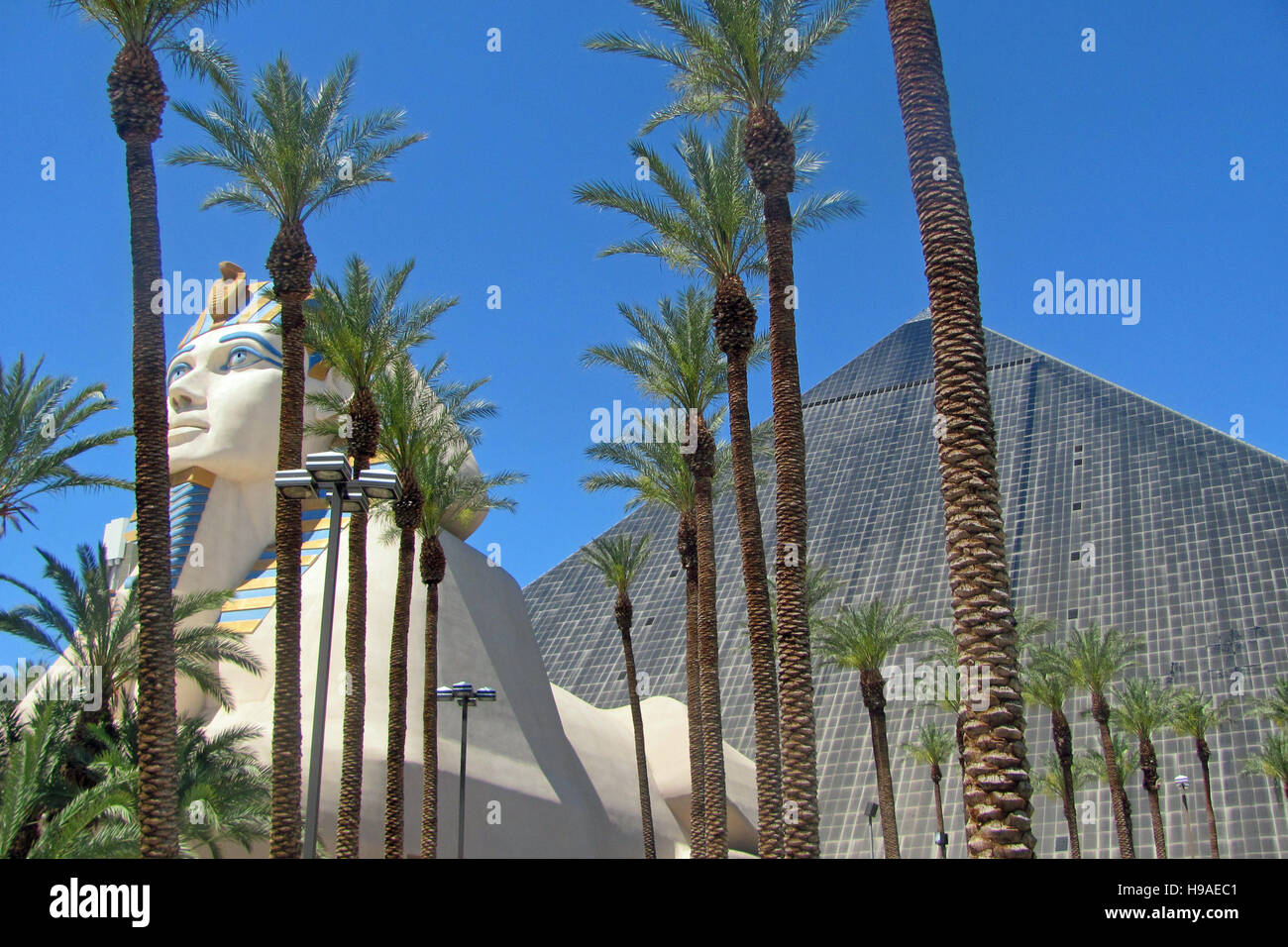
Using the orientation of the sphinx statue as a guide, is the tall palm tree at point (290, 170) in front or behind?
in front

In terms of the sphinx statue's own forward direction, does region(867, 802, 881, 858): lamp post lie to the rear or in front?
to the rear

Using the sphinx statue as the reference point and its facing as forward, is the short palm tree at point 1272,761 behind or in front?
behind

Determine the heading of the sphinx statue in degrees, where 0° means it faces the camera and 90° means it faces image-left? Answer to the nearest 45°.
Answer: approximately 45°

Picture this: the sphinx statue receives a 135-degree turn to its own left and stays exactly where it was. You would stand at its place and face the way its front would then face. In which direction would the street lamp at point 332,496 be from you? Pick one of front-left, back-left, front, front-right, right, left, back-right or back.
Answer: right

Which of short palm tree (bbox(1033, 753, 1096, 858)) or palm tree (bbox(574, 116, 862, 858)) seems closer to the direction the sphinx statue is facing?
the palm tree

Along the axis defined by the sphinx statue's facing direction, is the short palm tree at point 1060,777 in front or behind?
behind

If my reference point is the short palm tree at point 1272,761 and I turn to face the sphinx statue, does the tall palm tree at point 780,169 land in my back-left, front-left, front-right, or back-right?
front-left

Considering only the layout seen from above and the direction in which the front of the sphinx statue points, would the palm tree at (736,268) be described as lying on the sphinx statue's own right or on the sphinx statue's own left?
on the sphinx statue's own left

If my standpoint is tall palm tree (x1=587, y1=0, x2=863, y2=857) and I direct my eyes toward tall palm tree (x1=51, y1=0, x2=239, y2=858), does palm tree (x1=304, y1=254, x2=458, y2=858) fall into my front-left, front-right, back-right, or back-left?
front-right
